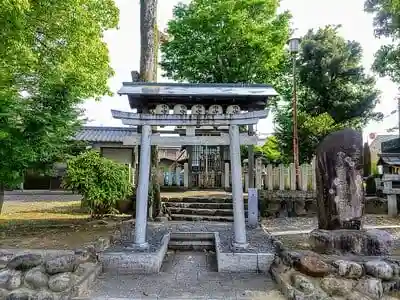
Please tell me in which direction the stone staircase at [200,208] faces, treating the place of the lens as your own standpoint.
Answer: facing the viewer

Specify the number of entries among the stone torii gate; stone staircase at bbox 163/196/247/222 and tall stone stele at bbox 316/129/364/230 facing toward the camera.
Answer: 3

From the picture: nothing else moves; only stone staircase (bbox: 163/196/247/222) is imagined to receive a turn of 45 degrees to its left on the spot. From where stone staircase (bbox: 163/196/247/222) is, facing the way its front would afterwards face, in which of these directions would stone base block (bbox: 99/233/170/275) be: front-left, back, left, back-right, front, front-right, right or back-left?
front-right

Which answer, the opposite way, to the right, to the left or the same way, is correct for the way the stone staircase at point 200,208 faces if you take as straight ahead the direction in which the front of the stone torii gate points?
the same way

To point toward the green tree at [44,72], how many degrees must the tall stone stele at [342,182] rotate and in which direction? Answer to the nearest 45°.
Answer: approximately 90° to its right

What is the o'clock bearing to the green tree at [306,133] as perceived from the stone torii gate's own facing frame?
The green tree is roughly at 7 o'clock from the stone torii gate.

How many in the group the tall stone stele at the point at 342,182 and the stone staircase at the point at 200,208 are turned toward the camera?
2

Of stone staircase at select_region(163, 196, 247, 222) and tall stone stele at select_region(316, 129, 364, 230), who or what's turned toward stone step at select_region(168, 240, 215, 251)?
the stone staircase

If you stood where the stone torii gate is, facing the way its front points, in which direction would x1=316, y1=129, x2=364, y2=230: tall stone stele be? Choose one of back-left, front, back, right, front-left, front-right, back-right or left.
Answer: left

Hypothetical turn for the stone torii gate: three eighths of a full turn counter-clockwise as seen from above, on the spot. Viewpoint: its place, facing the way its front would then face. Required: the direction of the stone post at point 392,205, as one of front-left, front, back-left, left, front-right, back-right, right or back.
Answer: front

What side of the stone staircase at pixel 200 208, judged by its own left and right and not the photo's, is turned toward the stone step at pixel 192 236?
front

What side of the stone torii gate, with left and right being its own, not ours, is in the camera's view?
front

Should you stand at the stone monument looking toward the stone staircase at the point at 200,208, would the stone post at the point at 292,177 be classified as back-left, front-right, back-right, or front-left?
front-right

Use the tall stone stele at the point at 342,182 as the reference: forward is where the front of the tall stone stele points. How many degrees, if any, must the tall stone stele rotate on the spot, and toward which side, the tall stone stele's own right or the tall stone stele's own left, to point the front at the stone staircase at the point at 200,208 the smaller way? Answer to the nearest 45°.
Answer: approximately 135° to the tall stone stele's own right

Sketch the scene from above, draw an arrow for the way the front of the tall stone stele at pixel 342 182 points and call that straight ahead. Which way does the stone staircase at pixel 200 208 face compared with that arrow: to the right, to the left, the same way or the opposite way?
the same way

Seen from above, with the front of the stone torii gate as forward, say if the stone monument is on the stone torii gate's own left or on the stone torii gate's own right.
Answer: on the stone torii gate's own left

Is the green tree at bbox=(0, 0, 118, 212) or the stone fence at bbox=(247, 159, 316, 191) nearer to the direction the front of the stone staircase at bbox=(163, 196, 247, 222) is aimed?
the green tree

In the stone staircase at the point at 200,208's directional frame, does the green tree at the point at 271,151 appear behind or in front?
behind

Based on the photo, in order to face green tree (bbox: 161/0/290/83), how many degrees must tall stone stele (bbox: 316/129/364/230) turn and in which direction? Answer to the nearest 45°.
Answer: approximately 135° to its right
